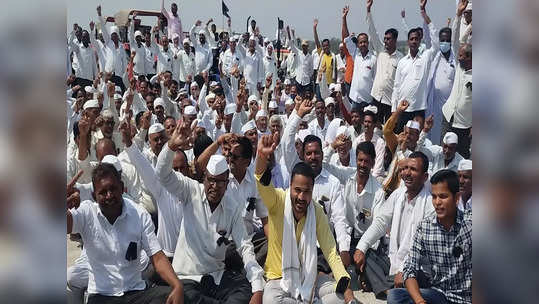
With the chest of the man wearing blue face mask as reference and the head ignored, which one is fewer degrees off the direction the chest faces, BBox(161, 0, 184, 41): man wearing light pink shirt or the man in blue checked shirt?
the man in blue checked shirt

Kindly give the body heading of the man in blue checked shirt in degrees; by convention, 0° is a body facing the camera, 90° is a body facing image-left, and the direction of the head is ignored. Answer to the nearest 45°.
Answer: approximately 45°

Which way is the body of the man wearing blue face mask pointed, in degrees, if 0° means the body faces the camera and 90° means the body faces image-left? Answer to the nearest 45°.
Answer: approximately 0°

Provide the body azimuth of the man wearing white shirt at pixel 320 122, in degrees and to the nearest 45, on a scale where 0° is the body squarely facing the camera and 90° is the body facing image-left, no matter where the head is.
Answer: approximately 0°

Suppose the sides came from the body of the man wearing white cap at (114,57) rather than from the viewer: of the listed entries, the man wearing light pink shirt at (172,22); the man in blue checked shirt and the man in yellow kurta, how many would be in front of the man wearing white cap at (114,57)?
2

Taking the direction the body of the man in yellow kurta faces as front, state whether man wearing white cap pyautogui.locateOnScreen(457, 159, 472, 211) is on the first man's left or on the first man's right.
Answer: on the first man's left

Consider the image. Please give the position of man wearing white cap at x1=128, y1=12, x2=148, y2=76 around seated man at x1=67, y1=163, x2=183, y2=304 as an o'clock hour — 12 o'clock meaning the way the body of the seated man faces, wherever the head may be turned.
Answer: The man wearing white cap is roughly at 6 o'clock from the seated man.

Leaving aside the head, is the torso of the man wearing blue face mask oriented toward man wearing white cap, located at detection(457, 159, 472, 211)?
yes

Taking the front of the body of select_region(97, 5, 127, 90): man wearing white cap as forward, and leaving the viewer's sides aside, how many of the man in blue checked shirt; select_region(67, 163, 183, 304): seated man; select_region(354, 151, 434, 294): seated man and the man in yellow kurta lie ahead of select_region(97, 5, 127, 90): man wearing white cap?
4
